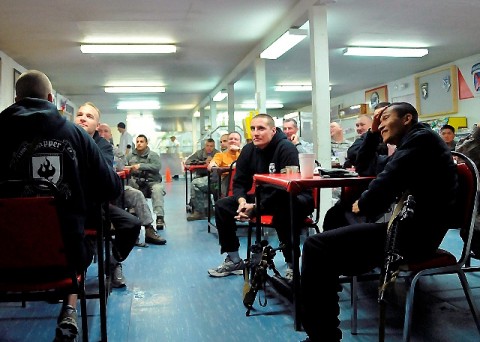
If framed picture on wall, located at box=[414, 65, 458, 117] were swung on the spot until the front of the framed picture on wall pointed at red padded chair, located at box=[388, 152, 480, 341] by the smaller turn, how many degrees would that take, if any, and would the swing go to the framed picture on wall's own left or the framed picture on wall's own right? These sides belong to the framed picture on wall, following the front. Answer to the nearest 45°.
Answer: approximately 45° to the framed picture on wall's own left

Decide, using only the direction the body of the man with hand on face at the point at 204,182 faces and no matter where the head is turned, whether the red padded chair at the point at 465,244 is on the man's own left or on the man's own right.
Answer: on the man's own left

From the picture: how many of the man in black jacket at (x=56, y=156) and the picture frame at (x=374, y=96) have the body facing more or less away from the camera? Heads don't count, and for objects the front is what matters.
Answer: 1

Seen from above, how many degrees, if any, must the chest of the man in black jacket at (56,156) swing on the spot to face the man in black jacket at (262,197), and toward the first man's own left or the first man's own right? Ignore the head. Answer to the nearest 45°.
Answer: approximately 45° to the first man's own right

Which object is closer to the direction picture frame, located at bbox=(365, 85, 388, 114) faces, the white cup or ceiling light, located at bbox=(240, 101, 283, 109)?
the white cup

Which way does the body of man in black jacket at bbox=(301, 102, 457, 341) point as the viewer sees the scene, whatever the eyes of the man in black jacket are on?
to the viewer's left

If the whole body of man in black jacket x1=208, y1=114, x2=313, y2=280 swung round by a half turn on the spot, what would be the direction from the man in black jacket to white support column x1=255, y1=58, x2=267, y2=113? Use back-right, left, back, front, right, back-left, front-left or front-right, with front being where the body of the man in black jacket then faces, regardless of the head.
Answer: front-left

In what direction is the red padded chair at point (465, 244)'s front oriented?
to the viewer's left

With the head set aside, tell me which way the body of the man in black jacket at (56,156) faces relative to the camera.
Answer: away from the camera
